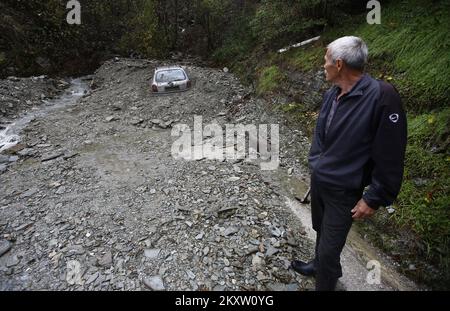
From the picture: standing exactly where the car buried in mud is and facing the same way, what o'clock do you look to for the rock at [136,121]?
The rock is roughly at 7 o'clock from the car buried in mud.

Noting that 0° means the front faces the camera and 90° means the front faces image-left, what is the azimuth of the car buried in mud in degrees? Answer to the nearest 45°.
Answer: approximately 180°

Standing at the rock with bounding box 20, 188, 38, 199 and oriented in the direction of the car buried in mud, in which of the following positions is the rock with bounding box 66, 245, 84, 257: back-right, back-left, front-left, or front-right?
back-right

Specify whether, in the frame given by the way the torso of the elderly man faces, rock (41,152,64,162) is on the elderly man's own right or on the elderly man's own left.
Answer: on the elderly man's own right

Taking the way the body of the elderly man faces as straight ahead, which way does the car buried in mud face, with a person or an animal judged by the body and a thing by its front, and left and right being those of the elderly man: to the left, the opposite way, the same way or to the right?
to the right

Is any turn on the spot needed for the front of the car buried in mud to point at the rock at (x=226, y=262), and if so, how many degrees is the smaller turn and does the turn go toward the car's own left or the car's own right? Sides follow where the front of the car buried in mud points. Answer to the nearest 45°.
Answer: approximately 180°

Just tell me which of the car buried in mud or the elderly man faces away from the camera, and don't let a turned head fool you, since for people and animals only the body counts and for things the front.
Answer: the car buried in mud

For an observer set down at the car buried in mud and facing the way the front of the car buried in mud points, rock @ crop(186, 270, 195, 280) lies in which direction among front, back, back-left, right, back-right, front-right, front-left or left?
back

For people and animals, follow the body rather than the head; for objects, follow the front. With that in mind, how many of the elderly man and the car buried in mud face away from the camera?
1

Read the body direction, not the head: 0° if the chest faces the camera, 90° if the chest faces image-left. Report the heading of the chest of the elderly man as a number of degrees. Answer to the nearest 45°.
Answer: approximately 45°
